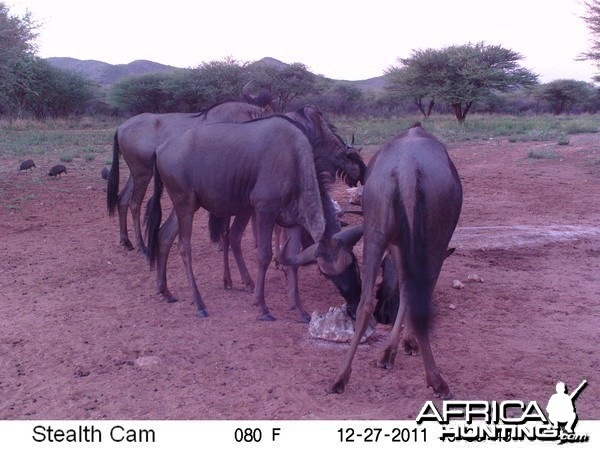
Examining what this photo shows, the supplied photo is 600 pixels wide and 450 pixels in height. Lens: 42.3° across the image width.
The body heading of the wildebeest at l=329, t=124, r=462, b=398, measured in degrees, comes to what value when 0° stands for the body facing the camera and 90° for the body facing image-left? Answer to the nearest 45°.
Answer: approximately 180°

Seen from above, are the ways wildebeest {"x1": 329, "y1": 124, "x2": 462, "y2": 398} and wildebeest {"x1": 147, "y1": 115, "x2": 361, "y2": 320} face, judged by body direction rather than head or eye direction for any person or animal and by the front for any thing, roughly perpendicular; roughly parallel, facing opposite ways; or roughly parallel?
roughly perpendicular

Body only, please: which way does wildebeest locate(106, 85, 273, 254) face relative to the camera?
to the viewer's right

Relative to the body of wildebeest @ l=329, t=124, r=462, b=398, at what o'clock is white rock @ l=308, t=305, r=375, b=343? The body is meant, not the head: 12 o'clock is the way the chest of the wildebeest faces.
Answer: The white rock is roughly at 11 o'clock from the wildebeest.

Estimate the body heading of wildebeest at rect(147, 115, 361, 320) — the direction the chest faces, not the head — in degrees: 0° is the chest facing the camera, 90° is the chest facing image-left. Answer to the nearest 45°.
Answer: approximately 270°

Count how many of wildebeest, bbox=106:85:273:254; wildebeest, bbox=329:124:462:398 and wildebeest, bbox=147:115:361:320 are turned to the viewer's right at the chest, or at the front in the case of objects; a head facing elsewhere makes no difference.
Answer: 2

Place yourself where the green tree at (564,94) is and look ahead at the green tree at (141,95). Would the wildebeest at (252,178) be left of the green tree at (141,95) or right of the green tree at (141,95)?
left

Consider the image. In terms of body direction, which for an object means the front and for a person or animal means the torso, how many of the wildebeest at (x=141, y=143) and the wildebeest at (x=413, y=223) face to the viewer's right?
1

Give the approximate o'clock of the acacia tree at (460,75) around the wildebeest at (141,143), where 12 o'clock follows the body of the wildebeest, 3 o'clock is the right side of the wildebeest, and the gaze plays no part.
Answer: The acacia tree is roughly at 10 o'clock from the wildebeest.

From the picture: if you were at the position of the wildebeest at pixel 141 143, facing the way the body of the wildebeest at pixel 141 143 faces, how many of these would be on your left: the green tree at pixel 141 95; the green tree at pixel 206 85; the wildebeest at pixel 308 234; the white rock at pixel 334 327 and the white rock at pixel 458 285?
2
